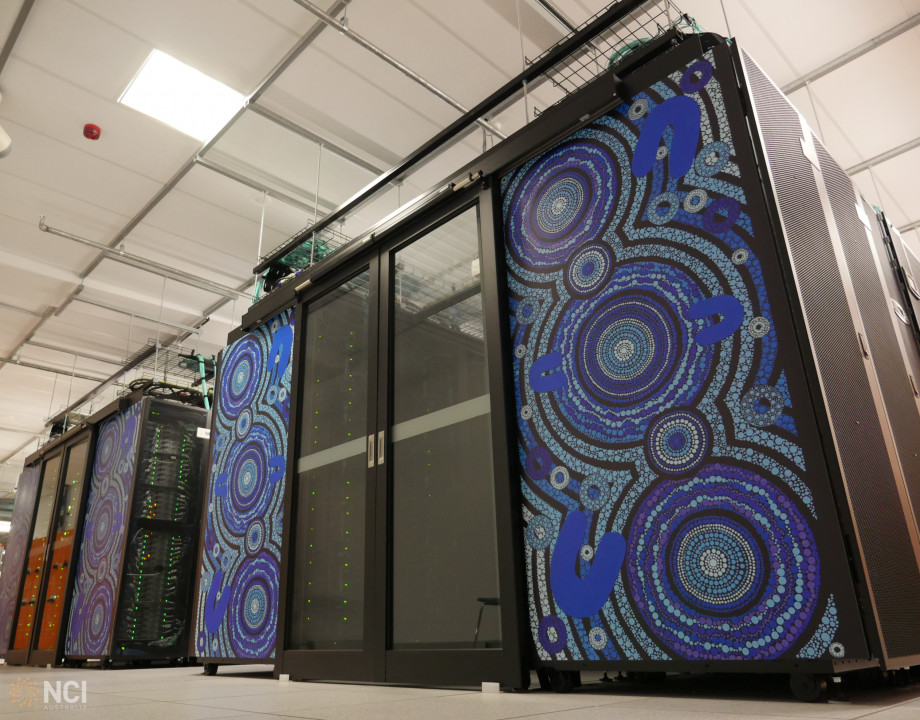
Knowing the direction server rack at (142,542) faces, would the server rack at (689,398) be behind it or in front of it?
in front
